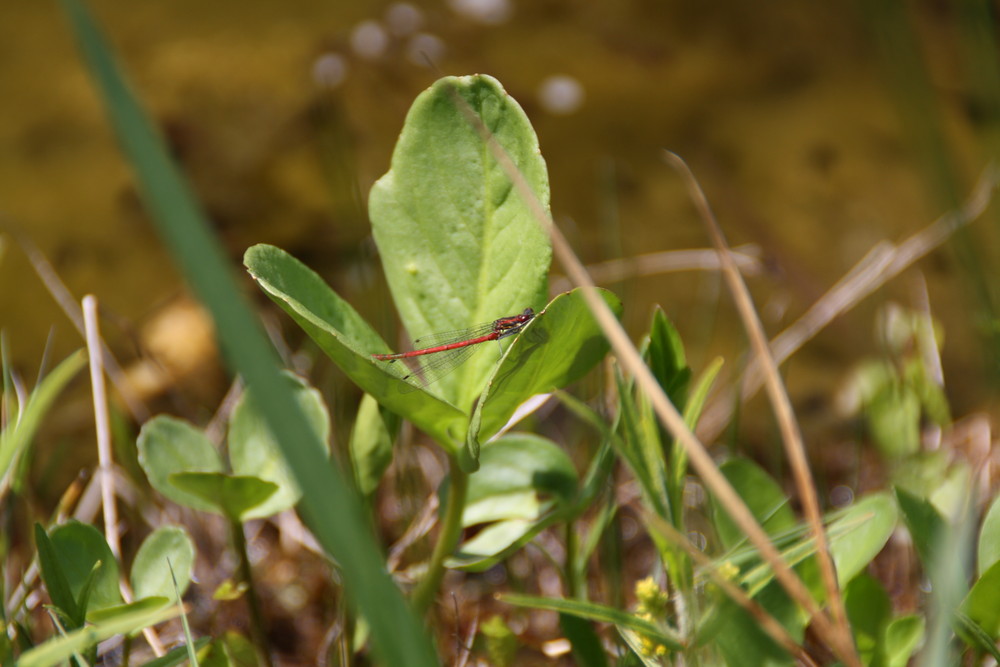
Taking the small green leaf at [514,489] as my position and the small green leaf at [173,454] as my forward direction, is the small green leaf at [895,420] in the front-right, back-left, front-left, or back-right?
back-right

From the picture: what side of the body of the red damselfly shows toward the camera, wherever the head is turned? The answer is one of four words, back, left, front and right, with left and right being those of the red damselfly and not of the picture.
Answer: right
